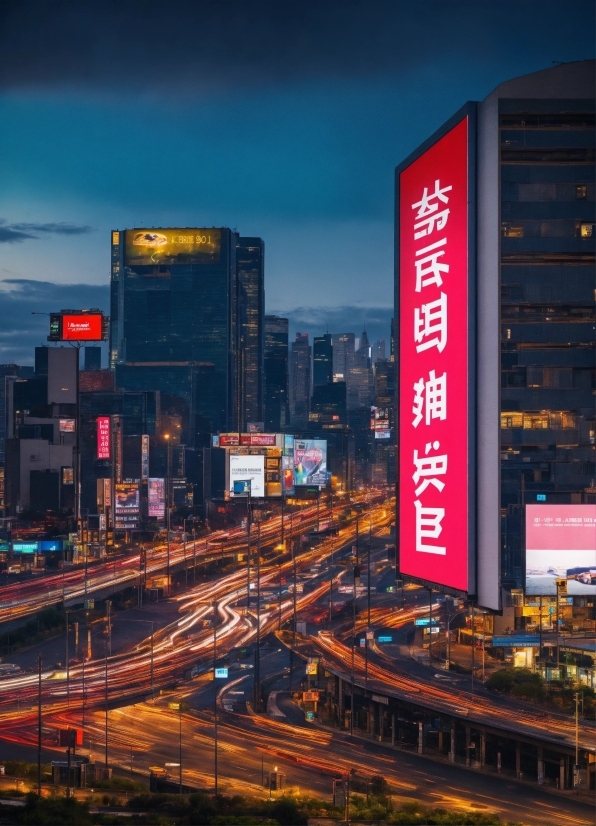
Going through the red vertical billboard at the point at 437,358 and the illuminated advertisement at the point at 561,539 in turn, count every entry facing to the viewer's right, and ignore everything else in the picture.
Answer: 0

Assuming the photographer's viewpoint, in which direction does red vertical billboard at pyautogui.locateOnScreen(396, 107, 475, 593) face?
facing the viewer and to the left of the viewer

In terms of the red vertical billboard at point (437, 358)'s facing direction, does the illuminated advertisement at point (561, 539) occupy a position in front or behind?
behind

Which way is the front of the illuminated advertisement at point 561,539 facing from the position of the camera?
facing the viewer
